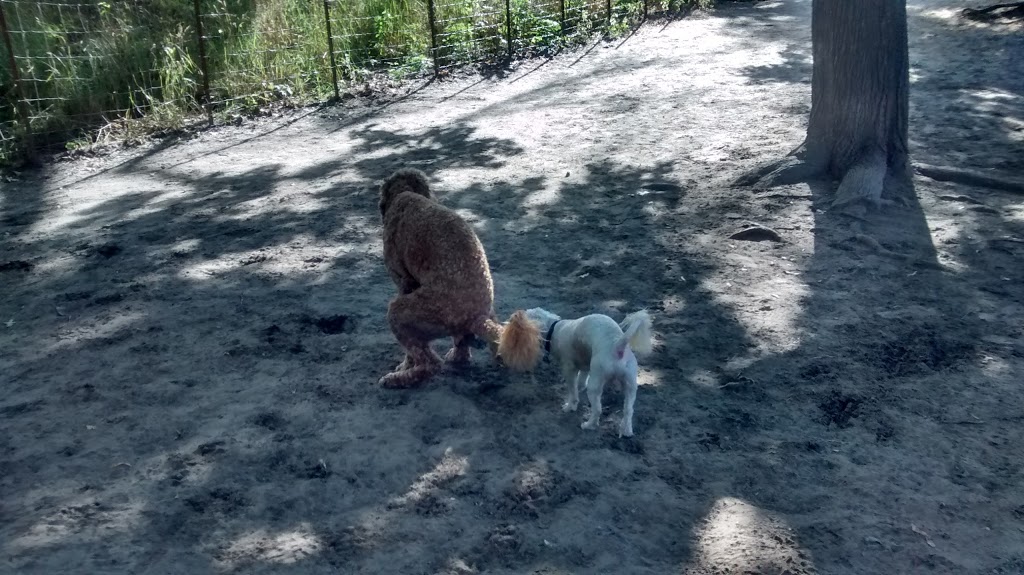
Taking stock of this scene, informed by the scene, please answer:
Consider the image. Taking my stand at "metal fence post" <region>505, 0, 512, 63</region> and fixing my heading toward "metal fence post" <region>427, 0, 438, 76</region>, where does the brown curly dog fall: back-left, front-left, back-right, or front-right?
front-left

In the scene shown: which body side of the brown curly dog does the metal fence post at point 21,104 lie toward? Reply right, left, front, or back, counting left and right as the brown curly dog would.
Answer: front

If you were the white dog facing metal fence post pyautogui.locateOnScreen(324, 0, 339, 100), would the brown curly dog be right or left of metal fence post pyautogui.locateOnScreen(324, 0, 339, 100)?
left

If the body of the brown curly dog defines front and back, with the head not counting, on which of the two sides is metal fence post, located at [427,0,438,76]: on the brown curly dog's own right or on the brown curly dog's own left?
on the brown curly dog's own right

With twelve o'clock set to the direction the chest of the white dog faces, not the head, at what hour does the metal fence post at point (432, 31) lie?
The metal fence post is roughly at 1 o'clock from the white dog.

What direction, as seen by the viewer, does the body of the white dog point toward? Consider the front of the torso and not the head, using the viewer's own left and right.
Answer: facing away from the viewer and to the left of the viewer

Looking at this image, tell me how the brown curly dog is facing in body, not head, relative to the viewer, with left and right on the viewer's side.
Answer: facing away from the viewer and to the left of the viewer

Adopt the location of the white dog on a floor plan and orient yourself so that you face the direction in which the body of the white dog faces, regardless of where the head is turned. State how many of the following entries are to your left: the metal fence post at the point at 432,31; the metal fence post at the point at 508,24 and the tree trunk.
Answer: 0

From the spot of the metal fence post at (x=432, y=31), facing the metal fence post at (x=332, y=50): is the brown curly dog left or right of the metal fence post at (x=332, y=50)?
left

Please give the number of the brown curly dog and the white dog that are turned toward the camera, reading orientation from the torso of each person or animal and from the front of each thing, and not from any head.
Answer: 0

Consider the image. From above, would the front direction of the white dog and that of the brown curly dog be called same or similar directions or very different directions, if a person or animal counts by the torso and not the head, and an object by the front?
same or similar directions

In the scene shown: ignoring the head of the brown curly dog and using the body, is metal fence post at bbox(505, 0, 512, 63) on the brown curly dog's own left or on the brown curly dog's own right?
on the brown curly dog's own right

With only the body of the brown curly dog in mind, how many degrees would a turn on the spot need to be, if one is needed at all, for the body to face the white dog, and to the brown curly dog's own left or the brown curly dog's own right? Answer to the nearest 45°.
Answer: approximately 180°

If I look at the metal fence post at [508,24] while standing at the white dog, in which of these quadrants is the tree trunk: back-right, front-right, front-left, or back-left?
front-right

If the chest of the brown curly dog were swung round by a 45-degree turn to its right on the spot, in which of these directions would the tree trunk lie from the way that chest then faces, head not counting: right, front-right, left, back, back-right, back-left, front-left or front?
front-right

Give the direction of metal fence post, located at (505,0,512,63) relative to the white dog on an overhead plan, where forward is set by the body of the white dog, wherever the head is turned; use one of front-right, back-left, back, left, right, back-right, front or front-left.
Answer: front-right

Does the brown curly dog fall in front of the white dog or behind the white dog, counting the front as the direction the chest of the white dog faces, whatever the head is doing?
in front
